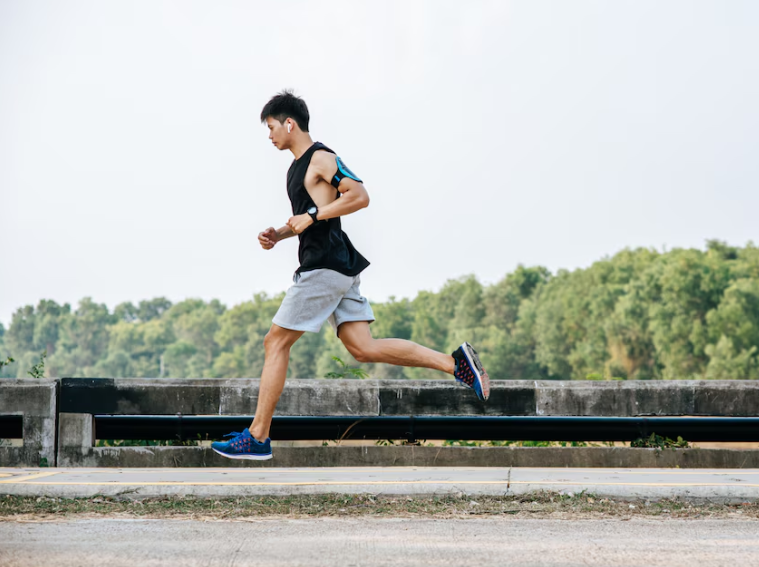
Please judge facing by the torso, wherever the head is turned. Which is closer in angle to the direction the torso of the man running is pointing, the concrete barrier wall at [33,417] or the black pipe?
the concrete barrier wall

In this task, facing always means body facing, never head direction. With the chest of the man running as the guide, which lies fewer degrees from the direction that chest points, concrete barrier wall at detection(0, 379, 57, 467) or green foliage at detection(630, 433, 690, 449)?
the concrete barrier wall

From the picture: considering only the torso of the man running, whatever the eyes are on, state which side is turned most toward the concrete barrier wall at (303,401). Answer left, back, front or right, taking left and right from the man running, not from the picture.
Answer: right

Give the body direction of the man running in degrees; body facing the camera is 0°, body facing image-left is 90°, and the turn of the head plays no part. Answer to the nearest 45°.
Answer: approximately 90°

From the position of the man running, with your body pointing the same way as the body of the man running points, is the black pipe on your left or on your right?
on your right

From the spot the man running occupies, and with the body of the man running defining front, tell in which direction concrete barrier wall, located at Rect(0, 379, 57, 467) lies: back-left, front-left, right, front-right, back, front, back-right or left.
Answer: front-right

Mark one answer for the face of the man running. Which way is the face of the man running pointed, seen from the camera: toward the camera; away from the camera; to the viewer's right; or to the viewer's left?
to the viewer's left
